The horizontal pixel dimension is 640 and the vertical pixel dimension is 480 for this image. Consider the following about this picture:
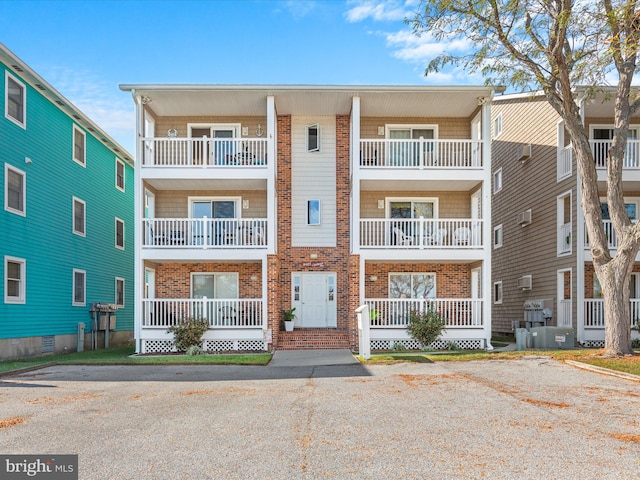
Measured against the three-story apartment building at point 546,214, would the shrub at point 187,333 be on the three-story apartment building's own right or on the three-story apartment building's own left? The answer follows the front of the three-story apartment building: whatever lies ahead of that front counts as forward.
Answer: on the three-story apartment building's own right

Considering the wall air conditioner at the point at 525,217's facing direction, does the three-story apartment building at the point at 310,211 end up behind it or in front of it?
in front

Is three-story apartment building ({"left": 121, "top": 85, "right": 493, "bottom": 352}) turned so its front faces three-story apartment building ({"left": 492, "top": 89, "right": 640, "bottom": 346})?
no

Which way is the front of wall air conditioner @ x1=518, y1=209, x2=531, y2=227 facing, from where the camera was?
facing the viewer and to the left of the viewer

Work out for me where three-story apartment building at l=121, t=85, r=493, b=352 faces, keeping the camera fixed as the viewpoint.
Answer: facing the viewer

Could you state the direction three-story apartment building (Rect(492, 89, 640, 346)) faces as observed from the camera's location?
facing the viewer and to the right of the viewer

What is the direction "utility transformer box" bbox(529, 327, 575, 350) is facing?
toward the camera

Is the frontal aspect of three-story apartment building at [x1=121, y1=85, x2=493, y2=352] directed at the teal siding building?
no

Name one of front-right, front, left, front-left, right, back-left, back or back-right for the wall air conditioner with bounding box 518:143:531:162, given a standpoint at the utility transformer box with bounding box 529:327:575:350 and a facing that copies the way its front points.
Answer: back
